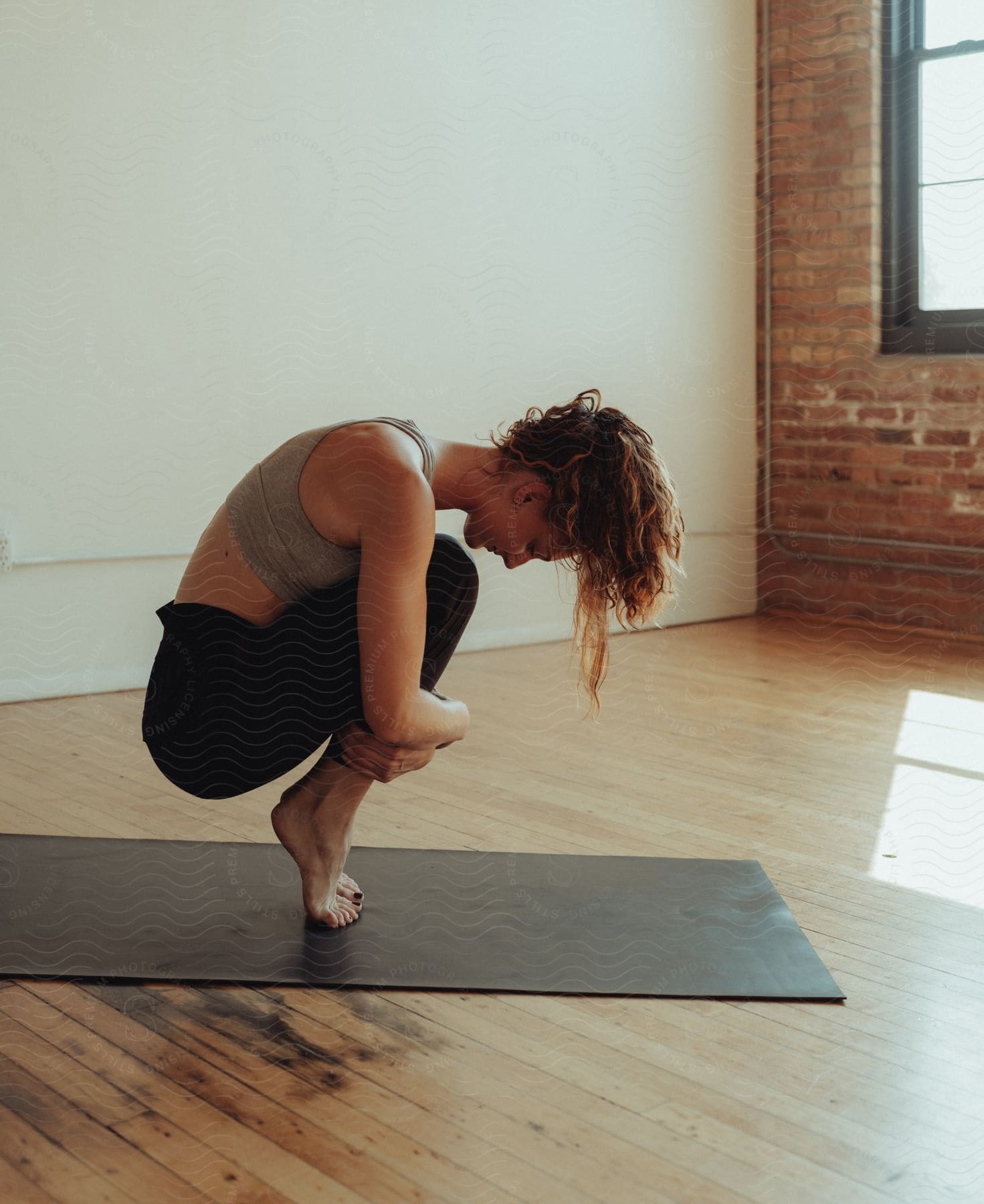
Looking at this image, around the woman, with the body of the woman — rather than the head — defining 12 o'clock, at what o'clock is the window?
The window is roughly at 10 o'clock from the woman.

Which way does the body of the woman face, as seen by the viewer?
to the viewer's right
